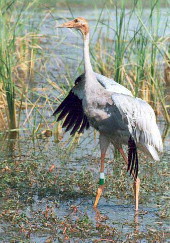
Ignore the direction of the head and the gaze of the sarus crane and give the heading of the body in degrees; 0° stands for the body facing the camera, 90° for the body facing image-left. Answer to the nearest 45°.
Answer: approximately 45°
